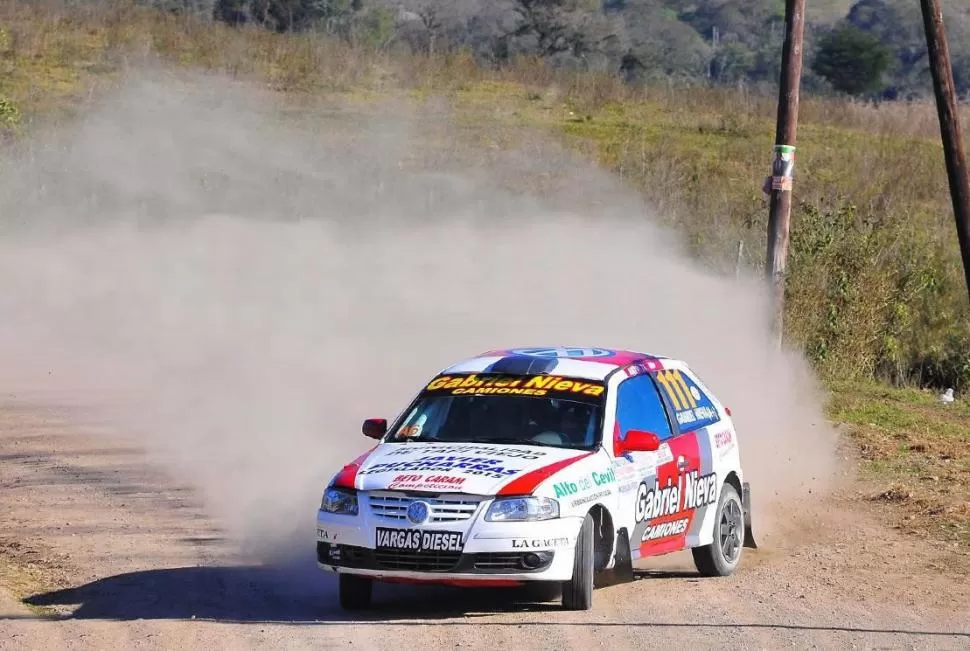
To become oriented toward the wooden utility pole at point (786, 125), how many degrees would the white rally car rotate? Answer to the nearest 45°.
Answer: approximately 135° to its right

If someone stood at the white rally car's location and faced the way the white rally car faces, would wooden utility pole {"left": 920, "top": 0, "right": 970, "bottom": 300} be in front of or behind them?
behind
